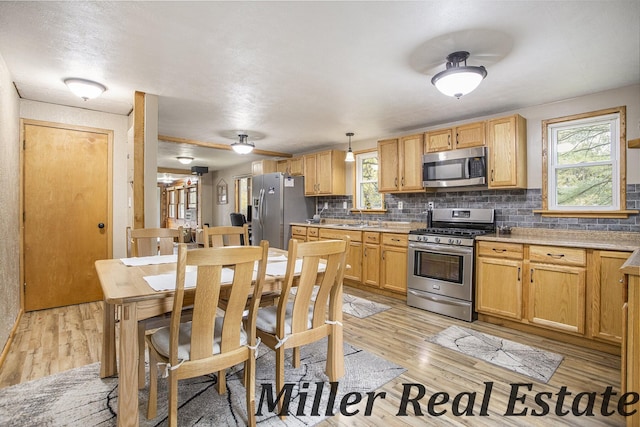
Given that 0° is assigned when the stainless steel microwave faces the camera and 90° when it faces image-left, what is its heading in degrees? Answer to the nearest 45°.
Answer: approximately 45°

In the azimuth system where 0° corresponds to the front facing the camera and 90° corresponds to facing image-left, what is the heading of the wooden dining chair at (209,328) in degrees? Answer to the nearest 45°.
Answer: approximately 180°

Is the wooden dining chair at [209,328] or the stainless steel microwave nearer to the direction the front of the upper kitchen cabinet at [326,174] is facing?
the wooden dining chair

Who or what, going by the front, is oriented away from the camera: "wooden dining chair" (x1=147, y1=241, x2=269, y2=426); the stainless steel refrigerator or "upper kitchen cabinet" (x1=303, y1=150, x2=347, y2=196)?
the wooden dining chair

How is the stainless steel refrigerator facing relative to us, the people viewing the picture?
facing the viewer and to the left of the viewer

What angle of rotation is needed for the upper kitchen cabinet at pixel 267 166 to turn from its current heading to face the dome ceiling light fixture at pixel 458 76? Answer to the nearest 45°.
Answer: approximately 45° to its left

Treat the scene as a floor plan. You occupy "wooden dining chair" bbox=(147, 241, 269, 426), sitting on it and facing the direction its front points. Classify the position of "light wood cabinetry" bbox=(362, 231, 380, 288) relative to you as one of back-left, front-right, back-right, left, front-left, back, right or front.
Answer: front-right

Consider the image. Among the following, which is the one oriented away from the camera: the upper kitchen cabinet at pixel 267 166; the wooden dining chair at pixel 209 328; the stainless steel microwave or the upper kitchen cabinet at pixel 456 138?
the wooden dining chair

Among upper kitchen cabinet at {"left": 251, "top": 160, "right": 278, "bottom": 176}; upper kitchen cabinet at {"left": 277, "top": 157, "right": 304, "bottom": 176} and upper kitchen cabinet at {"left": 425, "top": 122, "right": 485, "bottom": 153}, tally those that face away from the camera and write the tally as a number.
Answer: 0

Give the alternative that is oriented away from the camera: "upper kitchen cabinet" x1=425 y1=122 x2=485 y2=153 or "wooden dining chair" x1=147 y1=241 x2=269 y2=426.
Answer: the wooden dining chair

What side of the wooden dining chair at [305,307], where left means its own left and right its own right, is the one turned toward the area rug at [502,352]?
right

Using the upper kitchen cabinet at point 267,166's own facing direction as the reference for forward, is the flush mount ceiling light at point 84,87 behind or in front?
in front

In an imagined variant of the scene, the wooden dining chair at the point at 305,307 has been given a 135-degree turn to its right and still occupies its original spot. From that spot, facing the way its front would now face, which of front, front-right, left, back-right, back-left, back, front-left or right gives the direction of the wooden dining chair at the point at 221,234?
back-left

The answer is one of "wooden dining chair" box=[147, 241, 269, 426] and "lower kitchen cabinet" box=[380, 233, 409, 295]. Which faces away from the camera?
the wooden dining chair

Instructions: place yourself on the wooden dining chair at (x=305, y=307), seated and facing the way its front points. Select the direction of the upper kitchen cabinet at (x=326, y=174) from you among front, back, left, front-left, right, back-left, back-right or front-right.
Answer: front-right

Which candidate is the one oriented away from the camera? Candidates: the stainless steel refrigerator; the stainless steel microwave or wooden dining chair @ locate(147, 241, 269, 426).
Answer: the wooden dining chair
